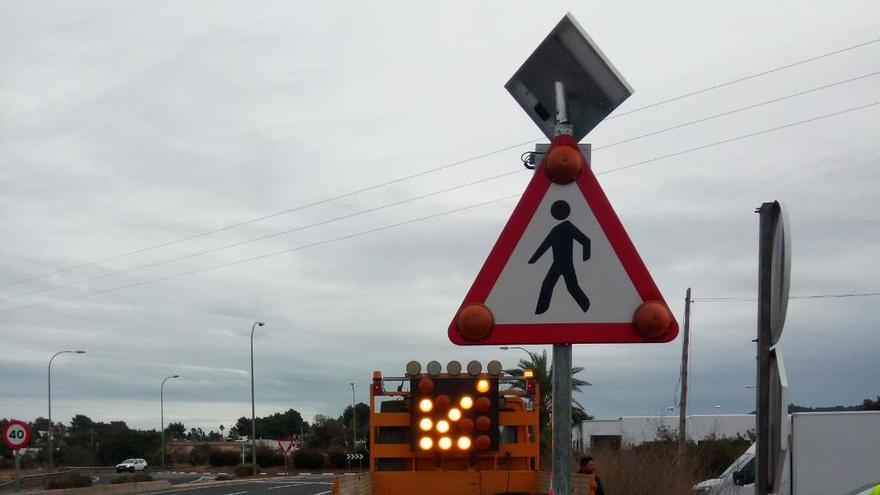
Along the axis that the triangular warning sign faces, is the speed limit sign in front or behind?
behind

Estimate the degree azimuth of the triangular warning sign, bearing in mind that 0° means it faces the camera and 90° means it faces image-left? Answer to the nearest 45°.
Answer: approximately 0°

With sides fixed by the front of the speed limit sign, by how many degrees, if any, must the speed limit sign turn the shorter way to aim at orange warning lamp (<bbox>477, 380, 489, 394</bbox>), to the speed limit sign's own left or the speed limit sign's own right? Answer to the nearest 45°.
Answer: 0° — it already faces it

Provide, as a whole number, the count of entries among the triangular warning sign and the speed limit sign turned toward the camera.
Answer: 2

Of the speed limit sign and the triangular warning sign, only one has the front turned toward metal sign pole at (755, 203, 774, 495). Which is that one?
the speed limit sign

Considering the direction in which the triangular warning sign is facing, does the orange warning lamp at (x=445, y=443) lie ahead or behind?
behind

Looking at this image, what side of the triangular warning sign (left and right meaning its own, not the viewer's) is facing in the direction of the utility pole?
back
